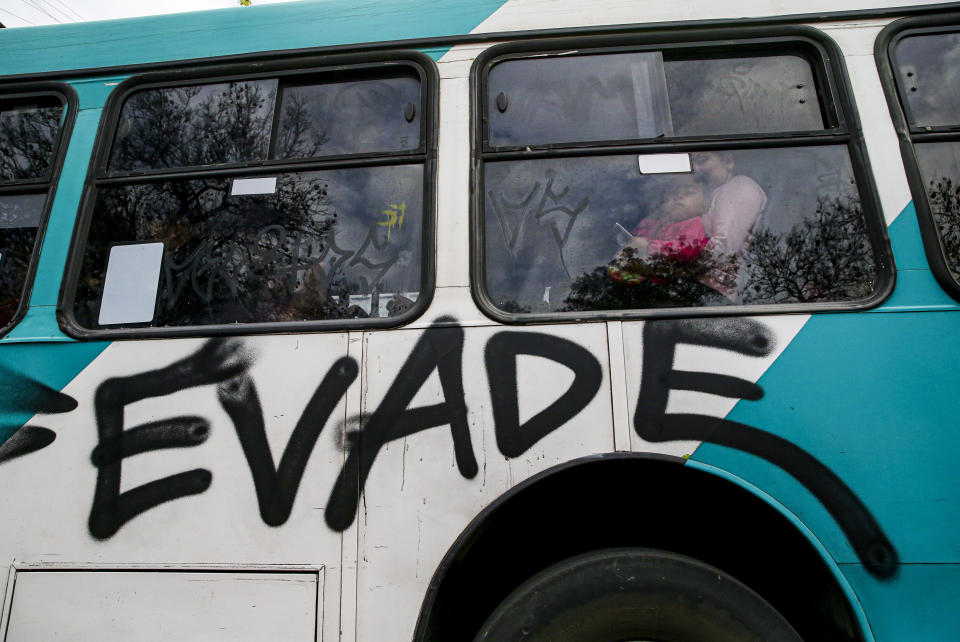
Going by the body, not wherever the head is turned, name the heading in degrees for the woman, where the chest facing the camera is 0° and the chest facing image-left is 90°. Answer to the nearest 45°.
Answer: approximately 90°

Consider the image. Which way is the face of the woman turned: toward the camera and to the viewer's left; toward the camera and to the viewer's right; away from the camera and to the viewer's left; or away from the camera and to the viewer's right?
toward the camera and to the viewer's left

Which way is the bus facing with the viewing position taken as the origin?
facing to the left of the viewer
